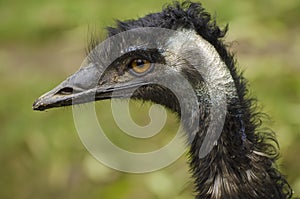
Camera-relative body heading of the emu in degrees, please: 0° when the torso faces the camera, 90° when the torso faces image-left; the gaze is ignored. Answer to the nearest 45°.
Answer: approximately 90°
